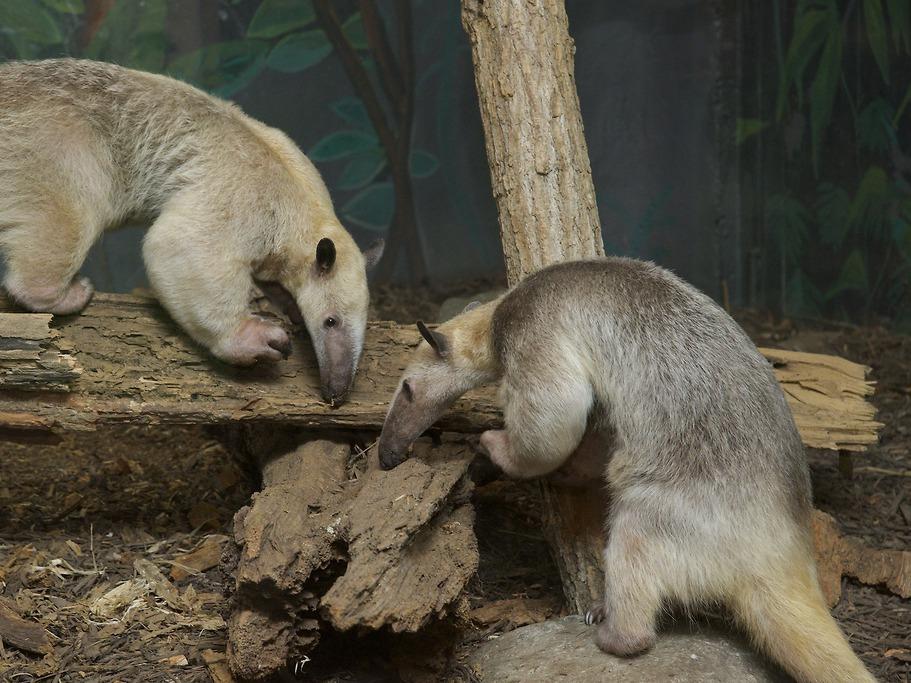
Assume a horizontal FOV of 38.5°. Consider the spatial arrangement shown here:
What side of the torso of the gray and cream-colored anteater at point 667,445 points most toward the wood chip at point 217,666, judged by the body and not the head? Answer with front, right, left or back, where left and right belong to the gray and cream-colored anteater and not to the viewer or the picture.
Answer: front

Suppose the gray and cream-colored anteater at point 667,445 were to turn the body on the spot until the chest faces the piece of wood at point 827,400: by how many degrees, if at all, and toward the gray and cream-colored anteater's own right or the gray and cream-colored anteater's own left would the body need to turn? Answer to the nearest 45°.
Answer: approximately 135° to the gray and cream-colored anteater's own right

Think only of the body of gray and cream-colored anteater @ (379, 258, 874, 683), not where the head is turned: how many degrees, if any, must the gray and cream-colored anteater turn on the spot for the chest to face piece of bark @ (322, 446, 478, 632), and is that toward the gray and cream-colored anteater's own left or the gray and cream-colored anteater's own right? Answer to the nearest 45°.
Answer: approximately 45° to the gray and cream-colored anteater's own left

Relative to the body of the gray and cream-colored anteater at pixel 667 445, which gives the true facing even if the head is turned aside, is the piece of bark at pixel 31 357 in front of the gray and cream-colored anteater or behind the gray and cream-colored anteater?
in front

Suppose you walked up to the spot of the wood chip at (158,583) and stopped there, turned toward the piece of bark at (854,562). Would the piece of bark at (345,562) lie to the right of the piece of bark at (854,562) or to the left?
right

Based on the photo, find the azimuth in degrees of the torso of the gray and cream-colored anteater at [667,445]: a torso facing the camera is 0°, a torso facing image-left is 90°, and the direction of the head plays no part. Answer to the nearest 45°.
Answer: approximately 90°

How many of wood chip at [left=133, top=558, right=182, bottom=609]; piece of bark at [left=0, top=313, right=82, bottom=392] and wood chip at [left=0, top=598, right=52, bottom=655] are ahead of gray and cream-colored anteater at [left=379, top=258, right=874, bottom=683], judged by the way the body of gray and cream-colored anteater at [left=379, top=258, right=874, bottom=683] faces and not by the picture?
3

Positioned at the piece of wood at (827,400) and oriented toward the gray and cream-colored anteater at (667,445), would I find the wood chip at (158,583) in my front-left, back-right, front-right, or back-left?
front-right

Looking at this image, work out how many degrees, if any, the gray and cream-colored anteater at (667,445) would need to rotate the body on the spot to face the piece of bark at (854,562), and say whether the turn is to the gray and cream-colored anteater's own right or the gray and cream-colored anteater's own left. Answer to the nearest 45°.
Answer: approximately 135° to the gray and cream-colored anteater's own right

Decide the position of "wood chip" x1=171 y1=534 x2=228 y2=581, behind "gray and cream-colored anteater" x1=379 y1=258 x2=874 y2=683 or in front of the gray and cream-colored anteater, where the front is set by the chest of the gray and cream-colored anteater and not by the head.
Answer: in front

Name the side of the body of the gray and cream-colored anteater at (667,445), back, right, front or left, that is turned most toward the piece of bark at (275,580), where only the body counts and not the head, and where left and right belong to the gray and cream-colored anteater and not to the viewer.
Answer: front

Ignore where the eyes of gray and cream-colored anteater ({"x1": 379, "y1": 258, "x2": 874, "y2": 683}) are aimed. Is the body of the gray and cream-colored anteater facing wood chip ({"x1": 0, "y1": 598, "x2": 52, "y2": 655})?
yes

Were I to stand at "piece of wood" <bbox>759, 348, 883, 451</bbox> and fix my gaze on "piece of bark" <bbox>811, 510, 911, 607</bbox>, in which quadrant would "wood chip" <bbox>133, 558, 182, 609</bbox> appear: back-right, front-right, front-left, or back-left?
front-right
